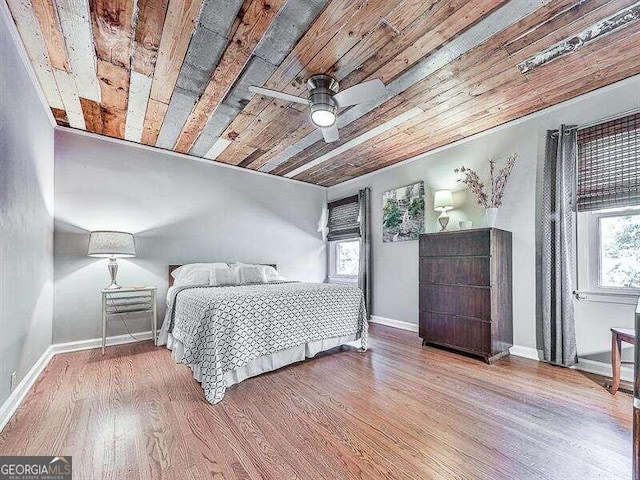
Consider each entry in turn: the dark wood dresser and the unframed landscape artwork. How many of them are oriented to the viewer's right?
0

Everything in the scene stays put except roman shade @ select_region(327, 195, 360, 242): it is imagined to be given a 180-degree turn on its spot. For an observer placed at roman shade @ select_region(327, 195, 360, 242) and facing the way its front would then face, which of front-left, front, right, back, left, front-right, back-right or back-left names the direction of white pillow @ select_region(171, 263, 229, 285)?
back

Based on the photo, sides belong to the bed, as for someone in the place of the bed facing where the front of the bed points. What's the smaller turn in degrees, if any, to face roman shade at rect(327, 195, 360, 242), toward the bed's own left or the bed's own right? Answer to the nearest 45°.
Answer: approximately 90° to the bed's own left

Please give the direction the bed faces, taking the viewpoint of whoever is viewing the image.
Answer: facing the viewer and to the right of the viewer

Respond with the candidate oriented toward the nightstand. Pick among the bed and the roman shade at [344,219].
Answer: the roman shade

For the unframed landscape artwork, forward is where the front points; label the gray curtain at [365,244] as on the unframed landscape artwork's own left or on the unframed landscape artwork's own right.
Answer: on the unframed landscape artwork's own right

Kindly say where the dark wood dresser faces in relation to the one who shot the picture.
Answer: facing the viewer and to the left of the viewer

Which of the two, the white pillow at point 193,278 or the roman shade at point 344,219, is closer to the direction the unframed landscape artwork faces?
the white pillow

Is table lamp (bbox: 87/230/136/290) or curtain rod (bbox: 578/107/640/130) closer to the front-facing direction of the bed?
the curtain rod

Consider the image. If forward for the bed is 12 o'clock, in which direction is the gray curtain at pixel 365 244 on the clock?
The gray curtain is roughly at 9 o'clock from the bed.

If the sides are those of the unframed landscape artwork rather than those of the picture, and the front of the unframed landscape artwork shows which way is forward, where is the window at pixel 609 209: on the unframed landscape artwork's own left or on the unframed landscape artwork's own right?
on the unframed landscape artwork's own left

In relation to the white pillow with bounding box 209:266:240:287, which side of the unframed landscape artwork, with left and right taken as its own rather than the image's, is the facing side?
front

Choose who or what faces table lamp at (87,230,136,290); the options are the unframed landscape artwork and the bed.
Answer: the unframed landscape artwork

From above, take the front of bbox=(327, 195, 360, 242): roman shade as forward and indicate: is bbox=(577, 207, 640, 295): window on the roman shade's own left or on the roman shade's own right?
on the roman shade's own left

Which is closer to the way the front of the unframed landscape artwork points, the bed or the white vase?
the bed
